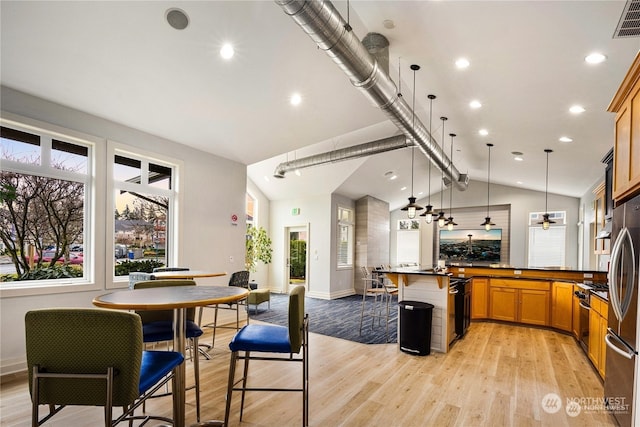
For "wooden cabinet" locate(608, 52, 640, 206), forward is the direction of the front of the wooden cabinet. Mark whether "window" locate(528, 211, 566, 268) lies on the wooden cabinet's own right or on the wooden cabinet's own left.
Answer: on the wooden cabinet's own right

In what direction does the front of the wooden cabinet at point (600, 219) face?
to the viewer's left

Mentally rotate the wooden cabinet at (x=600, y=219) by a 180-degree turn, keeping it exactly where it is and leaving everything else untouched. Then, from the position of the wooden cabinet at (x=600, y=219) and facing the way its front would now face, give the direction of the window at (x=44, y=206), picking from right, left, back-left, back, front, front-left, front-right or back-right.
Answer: back-right

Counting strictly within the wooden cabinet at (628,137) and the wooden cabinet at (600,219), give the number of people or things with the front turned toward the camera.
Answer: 0

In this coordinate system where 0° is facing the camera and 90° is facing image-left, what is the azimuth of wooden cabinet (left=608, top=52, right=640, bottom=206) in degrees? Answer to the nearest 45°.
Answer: approximately 90°

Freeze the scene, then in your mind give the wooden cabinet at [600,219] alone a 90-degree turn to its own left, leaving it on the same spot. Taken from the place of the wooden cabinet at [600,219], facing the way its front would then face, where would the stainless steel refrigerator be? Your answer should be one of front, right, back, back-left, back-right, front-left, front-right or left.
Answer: front

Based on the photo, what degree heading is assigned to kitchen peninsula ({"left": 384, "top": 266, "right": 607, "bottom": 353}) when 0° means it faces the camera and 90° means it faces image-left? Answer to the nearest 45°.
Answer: approximately 0°

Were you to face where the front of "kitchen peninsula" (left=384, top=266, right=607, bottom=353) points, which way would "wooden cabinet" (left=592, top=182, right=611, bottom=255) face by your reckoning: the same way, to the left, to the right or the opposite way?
to the right

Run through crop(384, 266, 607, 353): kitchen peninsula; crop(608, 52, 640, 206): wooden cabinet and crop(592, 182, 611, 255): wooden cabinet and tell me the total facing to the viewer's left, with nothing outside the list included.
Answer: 2

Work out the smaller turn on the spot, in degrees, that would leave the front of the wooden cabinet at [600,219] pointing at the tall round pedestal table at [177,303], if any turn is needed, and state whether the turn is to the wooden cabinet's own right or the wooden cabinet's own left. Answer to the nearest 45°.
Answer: approximately 90° to the wooden cabinet's own left

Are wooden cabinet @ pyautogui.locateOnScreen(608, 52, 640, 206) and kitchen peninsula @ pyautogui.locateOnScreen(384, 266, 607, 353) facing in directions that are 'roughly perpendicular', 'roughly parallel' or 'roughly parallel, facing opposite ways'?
roughly perpendicular
